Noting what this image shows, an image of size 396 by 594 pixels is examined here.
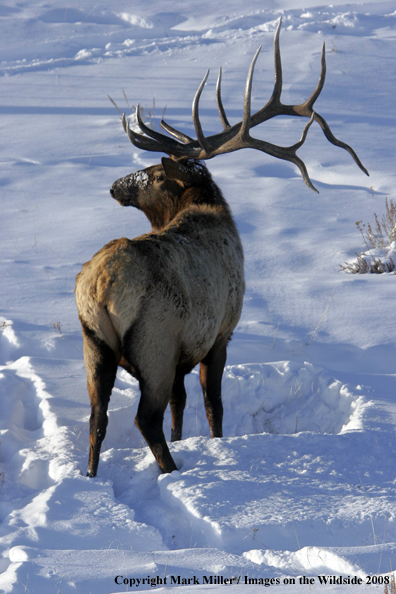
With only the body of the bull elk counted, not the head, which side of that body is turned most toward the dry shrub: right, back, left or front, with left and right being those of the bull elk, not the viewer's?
front

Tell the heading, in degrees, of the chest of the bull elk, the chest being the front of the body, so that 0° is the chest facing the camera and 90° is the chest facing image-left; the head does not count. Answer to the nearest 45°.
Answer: approximately 225°
